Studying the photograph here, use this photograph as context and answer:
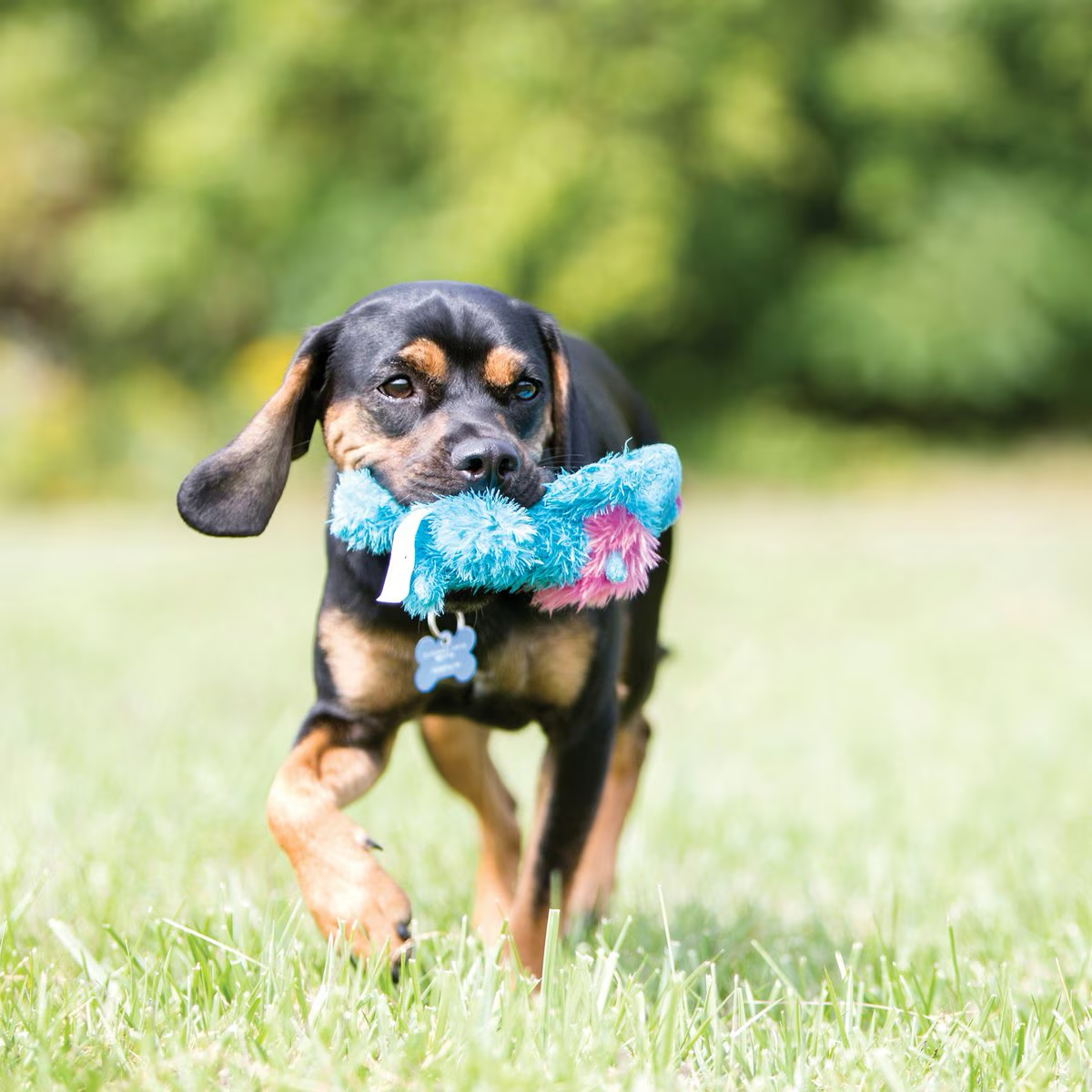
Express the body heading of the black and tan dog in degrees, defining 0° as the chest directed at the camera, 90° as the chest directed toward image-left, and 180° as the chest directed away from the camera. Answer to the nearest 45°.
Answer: approximately 0°
